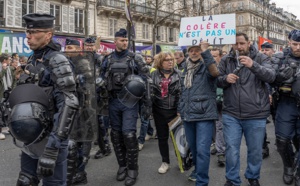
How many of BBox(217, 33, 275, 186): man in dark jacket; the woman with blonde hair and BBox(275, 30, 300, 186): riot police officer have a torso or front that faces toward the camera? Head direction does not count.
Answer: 3

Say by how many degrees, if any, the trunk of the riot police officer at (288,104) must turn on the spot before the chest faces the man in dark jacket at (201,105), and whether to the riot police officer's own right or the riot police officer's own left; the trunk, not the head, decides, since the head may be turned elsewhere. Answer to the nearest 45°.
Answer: approximately 45° to the riot police officer's own right

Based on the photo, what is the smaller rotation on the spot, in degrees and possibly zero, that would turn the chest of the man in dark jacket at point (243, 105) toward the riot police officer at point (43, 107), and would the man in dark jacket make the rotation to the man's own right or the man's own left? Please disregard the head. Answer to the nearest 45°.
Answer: approximately 45° to the man's own right

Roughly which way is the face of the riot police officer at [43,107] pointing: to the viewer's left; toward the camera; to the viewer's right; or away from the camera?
to the viewer's left

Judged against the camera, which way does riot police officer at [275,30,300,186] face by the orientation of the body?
toward the camera

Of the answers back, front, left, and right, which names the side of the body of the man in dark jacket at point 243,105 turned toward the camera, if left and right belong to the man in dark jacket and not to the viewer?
front

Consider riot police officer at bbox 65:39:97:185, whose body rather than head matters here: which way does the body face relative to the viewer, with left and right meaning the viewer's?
facing the viewer and to the left of the viewer

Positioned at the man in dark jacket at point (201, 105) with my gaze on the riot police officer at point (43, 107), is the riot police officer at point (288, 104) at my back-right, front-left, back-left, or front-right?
back-left

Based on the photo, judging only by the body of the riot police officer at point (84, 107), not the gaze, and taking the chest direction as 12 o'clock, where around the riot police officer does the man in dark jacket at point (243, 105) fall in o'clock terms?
The man in dark jacket is roughly at 8 o'clock from the riot police officer.

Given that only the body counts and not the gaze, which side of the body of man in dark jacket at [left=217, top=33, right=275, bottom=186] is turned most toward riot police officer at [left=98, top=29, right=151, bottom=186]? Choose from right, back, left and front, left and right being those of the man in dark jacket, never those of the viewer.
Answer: right

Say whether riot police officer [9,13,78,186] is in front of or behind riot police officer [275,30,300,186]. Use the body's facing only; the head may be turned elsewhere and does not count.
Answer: in front

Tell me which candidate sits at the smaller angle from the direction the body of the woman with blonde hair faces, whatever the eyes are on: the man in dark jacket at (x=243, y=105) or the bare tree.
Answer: the man in dark jacket
